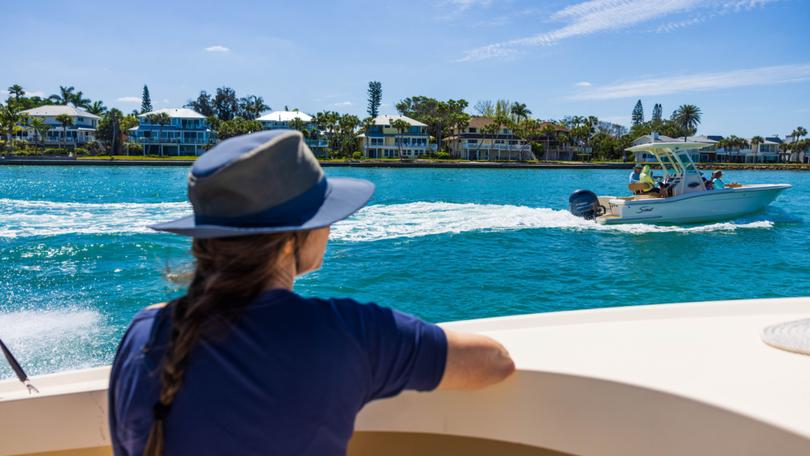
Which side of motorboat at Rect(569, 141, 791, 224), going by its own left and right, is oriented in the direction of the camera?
right

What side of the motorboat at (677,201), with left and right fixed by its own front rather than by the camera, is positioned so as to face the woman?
right

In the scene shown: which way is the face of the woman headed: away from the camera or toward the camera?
away from the camera
